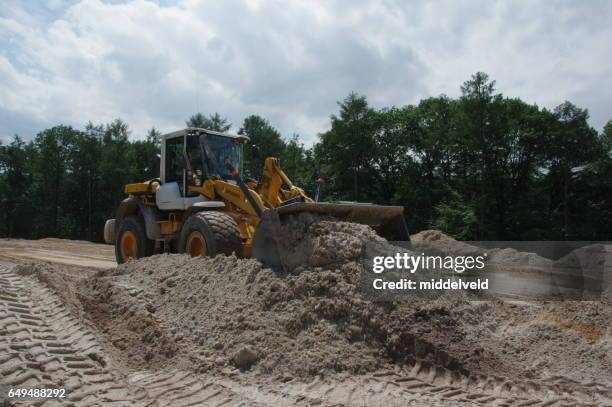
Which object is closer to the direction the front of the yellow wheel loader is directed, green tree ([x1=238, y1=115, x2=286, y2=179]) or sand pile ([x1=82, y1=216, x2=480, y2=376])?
the sand pile

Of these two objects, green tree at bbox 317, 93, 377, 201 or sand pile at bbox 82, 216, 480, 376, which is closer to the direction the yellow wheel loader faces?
the sand pile

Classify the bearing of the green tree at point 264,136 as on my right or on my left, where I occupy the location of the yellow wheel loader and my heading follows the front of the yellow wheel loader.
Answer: on my left

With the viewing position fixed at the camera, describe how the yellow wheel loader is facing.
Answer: facing the viewer and to the right of the viewer
